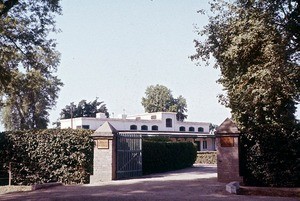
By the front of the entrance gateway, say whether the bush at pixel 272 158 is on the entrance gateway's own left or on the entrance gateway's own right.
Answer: on the entrance gateway's own left

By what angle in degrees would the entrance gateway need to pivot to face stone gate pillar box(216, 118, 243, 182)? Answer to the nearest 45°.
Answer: approximately 90° to its left

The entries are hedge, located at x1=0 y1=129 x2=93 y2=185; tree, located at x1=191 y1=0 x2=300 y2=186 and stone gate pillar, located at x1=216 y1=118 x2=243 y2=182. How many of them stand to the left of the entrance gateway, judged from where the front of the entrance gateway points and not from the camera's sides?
2

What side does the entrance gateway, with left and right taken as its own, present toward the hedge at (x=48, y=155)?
right

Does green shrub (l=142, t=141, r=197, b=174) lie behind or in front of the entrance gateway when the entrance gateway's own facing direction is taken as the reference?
behind

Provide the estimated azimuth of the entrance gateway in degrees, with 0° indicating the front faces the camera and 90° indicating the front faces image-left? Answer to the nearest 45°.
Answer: approximately 0°

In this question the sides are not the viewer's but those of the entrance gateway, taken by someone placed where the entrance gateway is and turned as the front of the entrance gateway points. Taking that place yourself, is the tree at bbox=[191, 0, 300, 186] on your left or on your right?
on your left

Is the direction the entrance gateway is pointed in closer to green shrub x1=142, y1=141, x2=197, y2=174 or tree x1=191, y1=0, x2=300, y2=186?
the tree
